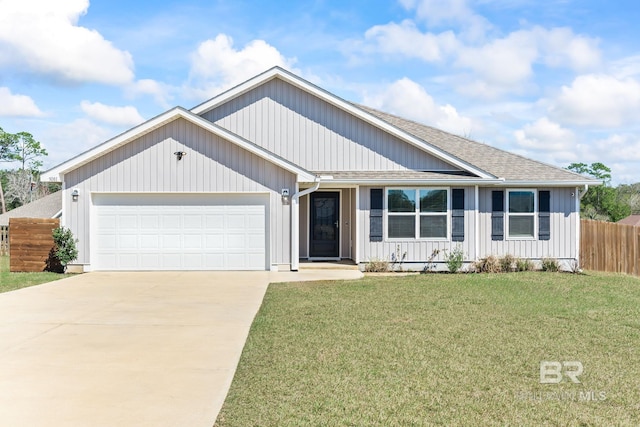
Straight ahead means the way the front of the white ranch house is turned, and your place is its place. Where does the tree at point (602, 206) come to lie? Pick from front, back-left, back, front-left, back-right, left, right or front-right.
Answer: back-left

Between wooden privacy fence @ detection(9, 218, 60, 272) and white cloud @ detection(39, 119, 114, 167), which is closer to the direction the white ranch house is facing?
the wooden privacy fence

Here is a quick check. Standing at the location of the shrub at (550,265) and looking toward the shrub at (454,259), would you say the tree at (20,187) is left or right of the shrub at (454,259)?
right

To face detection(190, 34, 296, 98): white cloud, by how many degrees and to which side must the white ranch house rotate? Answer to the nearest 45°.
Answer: approximately 135° to its right

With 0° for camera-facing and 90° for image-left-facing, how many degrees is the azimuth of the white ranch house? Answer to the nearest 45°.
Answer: approximately 0°

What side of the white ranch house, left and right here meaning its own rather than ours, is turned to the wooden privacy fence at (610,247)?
left

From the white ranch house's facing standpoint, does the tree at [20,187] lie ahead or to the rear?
to the rear

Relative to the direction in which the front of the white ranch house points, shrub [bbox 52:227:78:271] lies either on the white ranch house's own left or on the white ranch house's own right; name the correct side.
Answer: on the white ranch house's own right

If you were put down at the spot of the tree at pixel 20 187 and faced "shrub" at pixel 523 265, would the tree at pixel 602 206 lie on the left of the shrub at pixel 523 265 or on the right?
left

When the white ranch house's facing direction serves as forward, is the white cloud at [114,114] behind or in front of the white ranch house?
behind

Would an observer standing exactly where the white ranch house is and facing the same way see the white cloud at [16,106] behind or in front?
behind

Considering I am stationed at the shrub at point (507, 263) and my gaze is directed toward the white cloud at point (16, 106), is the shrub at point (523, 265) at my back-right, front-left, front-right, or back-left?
back-right

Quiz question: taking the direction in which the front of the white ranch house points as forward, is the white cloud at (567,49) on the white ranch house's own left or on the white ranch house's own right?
on the white ranch house's own left

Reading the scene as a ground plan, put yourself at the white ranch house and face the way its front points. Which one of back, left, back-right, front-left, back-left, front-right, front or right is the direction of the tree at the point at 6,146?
back-right

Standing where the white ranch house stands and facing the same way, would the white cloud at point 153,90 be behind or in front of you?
behind
